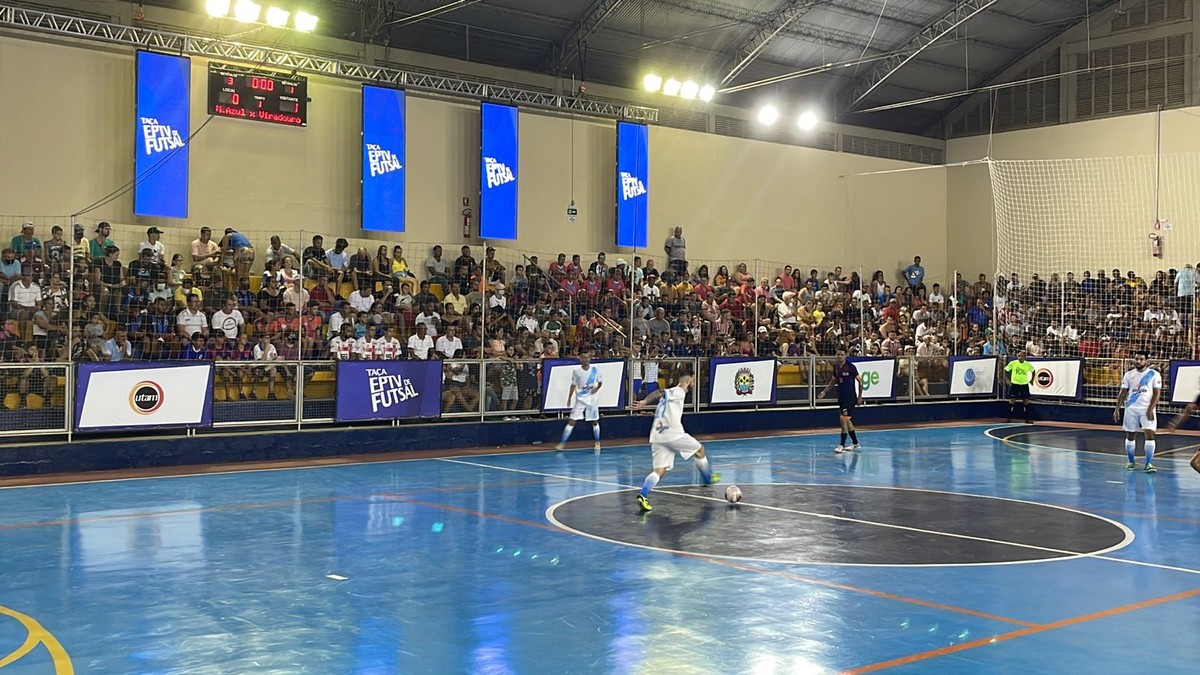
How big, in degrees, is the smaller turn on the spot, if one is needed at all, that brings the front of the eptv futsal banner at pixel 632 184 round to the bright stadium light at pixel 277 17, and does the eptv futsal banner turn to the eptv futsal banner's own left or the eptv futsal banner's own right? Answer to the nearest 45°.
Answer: approximately 45° to the eptv futsal banner's own right

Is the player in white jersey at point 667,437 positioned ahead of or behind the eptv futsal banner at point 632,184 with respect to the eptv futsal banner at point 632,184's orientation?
ahead

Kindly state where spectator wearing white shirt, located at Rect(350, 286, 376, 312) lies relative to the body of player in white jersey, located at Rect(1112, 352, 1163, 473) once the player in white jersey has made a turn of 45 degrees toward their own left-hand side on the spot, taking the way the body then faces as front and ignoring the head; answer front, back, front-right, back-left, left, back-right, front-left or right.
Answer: back-right

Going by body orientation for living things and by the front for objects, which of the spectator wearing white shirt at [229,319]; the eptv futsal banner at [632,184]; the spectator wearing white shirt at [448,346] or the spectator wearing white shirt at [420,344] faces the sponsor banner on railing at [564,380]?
the eptv futsal banner

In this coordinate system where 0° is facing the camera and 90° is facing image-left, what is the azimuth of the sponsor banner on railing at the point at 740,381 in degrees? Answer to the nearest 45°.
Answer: approximately 0°

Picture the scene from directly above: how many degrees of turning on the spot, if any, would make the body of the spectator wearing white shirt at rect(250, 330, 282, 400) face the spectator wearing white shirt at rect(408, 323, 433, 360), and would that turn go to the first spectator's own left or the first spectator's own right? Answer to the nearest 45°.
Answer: approximately 135° to the first spectator's own left

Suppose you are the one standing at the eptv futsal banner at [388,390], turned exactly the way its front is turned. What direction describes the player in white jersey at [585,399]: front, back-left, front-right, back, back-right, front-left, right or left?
left

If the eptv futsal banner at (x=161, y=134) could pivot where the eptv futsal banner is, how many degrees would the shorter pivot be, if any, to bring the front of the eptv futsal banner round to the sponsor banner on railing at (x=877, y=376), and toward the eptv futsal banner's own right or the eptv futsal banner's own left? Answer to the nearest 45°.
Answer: approximately 90° to the eptv futsal banner's own left

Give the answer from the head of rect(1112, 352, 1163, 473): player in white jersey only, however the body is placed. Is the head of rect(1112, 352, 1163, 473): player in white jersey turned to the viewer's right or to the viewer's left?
to the viewer's left

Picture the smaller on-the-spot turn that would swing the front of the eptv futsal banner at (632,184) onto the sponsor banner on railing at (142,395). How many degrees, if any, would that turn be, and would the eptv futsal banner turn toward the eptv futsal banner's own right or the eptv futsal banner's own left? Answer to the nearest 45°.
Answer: approximately 45° to the eptv futsal banner's own right

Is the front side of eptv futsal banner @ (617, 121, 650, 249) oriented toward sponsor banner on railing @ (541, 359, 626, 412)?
yes
